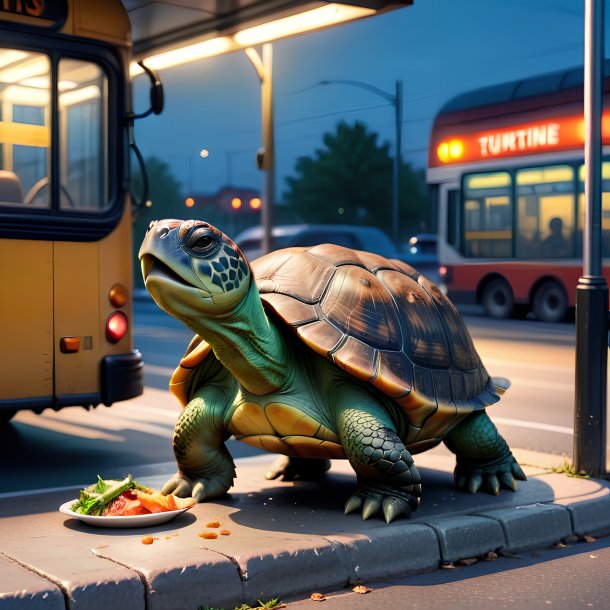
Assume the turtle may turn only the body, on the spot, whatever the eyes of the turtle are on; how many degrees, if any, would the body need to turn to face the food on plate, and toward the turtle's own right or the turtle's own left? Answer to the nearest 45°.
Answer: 0° — it already faces it

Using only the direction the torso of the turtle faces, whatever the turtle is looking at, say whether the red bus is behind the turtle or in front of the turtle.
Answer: behind

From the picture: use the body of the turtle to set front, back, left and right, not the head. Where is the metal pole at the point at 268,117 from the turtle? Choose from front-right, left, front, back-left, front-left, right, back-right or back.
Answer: back-right

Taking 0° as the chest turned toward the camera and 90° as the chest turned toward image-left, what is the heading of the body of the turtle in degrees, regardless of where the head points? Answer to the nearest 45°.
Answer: approximately 45°

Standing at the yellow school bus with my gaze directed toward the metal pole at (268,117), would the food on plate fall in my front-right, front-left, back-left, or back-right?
back-right

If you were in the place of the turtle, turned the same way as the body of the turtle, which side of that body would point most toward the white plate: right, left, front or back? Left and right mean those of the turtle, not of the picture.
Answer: front

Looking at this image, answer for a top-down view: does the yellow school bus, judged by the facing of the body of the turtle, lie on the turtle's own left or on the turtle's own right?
on the turtle's own right

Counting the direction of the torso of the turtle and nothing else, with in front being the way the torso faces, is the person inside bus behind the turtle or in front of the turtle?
behind

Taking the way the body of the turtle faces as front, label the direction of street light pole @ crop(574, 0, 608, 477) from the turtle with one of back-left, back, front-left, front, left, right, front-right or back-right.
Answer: back
